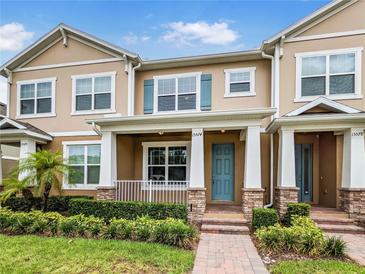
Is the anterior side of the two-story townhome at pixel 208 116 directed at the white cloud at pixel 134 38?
no

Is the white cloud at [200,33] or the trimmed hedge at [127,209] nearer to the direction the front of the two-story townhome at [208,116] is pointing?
the trimmed hedge

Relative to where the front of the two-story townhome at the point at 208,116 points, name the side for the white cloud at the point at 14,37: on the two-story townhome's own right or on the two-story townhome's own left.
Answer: on the two-story townhome's own right

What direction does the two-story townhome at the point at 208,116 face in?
toward the camera

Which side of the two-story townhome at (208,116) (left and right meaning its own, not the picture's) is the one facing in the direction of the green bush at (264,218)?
front

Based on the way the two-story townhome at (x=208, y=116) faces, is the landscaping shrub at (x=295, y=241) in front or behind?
in front

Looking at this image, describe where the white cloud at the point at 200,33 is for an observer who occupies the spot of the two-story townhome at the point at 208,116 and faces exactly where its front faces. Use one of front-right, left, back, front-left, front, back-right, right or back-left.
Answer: back
